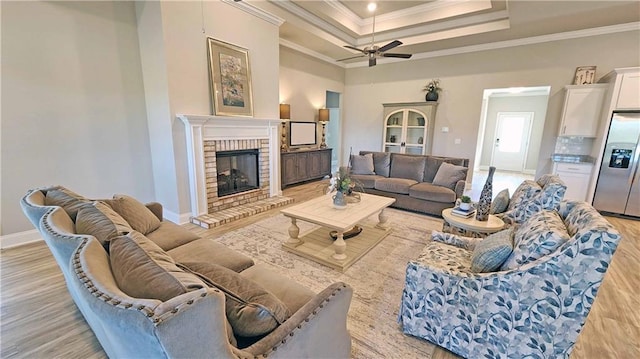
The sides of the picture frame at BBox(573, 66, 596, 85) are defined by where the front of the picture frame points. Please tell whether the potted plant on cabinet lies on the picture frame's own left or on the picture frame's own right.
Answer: on the picture frame's own right

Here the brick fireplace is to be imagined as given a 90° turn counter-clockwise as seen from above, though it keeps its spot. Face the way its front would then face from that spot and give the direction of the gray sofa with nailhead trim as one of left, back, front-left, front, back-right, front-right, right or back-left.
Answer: back-right

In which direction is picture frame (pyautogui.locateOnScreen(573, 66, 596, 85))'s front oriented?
toward the camera

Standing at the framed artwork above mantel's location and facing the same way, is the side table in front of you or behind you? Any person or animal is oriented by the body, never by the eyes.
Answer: in front

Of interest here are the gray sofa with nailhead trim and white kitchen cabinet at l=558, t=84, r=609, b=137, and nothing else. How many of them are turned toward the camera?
1

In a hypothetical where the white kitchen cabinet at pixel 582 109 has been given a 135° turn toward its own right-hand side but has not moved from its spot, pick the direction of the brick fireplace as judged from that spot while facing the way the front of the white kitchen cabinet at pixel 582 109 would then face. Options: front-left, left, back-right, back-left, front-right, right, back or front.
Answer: left

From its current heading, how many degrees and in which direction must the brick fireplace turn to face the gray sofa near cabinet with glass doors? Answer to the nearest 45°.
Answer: approximately 45° to its left

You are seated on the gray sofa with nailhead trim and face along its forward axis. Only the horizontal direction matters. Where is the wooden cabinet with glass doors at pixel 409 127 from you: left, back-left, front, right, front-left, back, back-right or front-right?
front

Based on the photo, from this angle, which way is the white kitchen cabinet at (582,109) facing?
toward the camera

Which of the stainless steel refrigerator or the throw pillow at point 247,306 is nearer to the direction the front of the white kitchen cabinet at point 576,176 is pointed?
the throw pillow

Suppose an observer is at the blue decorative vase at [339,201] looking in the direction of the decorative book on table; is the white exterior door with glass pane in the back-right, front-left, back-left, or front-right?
front-left

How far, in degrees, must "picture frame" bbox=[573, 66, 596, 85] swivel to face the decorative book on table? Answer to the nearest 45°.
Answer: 0° — it already faces it

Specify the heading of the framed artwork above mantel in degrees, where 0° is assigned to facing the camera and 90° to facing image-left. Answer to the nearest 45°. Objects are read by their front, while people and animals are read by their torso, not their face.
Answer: approximately 315°

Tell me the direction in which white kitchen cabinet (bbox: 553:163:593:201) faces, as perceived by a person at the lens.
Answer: facing the viewer
